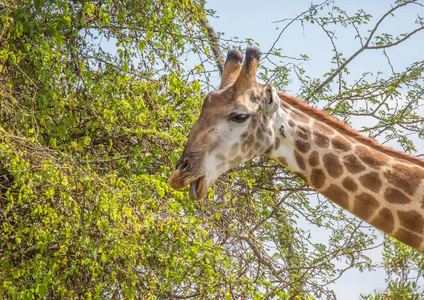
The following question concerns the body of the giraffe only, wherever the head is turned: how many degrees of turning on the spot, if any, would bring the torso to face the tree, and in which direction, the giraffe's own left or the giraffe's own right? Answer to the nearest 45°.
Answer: approximately 45° to the giraffe's own right

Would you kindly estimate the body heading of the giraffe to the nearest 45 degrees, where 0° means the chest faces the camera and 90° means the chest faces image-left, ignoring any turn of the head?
approximately 90°
